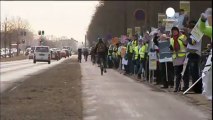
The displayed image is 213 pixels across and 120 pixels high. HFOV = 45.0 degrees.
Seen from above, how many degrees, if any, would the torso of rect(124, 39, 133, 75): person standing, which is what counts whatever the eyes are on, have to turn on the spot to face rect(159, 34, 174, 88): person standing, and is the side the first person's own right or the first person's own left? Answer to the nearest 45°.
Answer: approximately 90° to the first person's own left

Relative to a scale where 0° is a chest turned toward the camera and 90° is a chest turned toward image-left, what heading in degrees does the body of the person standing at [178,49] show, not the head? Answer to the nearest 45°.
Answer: approximately 45°

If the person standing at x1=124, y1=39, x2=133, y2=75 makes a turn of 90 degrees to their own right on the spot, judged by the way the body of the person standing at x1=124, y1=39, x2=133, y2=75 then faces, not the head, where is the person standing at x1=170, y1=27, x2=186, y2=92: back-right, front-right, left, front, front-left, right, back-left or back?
back

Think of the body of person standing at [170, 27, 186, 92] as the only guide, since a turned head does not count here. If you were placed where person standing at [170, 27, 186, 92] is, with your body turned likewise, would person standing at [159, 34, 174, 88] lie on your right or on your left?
on your right

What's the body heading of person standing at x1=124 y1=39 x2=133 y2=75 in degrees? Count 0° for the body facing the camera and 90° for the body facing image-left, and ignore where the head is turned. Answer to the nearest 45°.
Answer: approximately 90°
